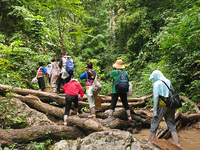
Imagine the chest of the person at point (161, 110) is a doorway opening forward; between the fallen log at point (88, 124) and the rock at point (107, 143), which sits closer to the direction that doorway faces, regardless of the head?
the fallen log

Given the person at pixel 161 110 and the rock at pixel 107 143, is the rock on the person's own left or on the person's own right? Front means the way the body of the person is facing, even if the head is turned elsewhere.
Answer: on the person's own left

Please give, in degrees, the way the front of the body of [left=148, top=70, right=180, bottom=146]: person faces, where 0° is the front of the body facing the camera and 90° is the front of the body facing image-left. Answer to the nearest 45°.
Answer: approximately 90°

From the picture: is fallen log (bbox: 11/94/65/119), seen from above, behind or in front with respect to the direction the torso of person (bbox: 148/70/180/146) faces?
in front

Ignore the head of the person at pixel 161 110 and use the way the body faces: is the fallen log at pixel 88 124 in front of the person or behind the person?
in front
